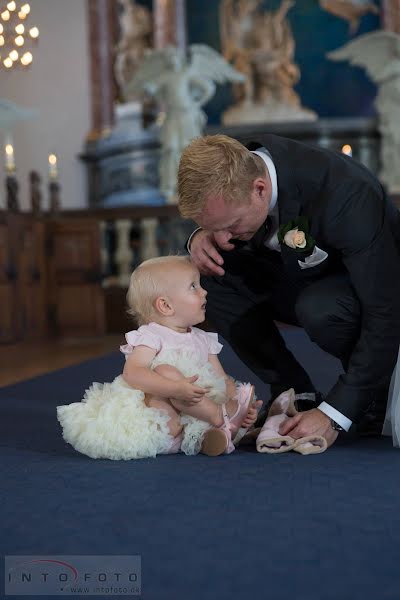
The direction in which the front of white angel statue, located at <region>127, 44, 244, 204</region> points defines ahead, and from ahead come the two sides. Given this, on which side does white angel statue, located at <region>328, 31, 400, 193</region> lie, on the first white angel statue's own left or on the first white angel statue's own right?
on the first white angel statue's own left

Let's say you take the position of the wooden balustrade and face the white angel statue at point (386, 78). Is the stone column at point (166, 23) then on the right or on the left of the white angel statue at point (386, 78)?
left

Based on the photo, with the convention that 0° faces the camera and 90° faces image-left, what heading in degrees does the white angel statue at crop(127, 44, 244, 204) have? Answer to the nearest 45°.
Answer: approximately 0°

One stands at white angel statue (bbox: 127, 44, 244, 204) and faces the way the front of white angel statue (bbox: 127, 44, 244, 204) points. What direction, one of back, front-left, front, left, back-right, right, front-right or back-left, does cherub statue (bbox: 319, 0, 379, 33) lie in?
back-left

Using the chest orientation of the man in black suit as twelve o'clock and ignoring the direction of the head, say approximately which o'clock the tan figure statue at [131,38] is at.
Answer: The tan figure statue is roughly at 4 o'clock from the man in black suit.

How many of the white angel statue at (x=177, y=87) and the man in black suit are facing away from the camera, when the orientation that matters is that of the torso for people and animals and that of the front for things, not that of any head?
0

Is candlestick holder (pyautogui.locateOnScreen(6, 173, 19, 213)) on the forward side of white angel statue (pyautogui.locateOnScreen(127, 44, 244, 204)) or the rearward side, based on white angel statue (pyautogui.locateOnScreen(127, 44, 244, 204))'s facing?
on the forward side

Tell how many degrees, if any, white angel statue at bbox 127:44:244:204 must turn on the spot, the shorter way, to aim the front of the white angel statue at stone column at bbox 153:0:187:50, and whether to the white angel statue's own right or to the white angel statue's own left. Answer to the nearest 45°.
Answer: approximately 180°
